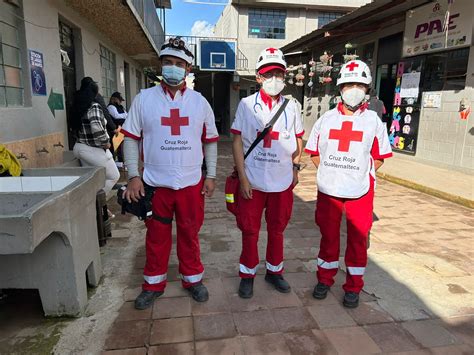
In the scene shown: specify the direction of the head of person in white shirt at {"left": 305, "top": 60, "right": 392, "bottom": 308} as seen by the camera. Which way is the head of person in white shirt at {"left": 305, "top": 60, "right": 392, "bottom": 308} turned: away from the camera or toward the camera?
toward the camera

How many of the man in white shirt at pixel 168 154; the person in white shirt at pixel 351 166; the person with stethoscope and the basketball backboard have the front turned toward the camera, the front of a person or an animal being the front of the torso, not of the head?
4

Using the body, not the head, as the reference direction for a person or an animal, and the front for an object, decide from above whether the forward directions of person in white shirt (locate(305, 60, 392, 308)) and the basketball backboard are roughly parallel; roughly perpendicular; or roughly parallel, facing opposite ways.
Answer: roughly parallel

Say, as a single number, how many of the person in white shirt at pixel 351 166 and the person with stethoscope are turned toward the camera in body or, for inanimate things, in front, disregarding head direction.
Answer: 2

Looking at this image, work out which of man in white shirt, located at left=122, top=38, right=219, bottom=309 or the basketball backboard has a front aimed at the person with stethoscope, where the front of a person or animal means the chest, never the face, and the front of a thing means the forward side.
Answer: the basketball backboard

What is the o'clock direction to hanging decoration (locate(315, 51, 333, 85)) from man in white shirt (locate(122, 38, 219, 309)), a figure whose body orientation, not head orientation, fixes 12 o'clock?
The hanging decoration is roughly at 7 o'clock from the man in white shirt.

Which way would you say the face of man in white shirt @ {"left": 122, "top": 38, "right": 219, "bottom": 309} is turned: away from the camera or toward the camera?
toward the camera

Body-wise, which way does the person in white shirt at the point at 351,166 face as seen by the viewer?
toward the camera

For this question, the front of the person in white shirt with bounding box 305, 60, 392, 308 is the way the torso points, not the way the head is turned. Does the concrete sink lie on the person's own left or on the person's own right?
on the person's own right

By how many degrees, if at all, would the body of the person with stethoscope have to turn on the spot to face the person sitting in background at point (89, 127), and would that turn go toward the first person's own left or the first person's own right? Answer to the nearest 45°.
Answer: approximately 135° to the first person's own right

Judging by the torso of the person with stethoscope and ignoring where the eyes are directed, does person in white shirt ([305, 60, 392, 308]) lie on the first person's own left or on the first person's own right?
on the first person's own left

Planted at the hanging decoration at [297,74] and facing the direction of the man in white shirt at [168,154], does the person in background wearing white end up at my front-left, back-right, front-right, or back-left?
front-right

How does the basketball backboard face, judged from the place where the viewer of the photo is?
facing the viewer

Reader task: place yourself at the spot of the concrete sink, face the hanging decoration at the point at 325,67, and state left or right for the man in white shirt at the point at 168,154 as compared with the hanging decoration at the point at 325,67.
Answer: right

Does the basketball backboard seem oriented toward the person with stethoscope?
yes

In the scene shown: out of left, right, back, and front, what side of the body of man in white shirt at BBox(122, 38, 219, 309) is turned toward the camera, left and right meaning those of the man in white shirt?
front

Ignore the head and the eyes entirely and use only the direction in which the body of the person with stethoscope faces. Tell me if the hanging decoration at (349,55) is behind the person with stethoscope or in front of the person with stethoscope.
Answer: behind

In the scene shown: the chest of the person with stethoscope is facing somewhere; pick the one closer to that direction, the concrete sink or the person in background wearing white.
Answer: the concrete sink

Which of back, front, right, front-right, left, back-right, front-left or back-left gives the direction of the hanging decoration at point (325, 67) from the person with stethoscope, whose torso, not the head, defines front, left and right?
back
